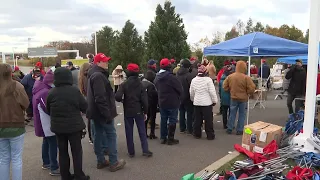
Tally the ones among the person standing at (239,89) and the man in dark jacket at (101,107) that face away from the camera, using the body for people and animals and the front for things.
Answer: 1

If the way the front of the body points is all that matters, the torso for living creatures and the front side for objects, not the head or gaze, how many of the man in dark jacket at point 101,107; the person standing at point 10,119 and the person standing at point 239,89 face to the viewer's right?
1

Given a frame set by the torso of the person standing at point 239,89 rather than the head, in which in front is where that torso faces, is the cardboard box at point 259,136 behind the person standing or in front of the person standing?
behind

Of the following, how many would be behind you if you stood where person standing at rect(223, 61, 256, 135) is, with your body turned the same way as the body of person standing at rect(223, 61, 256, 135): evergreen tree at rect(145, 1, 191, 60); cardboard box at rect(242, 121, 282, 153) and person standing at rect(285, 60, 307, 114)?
1

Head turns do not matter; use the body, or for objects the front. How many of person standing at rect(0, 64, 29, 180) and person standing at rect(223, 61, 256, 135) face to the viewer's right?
0

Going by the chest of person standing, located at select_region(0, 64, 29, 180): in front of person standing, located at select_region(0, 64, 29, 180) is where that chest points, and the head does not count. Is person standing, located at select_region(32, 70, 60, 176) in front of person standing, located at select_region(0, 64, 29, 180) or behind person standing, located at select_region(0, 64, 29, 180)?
in front

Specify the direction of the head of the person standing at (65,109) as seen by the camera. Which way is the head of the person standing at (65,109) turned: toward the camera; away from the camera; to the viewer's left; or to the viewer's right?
away from the camera
